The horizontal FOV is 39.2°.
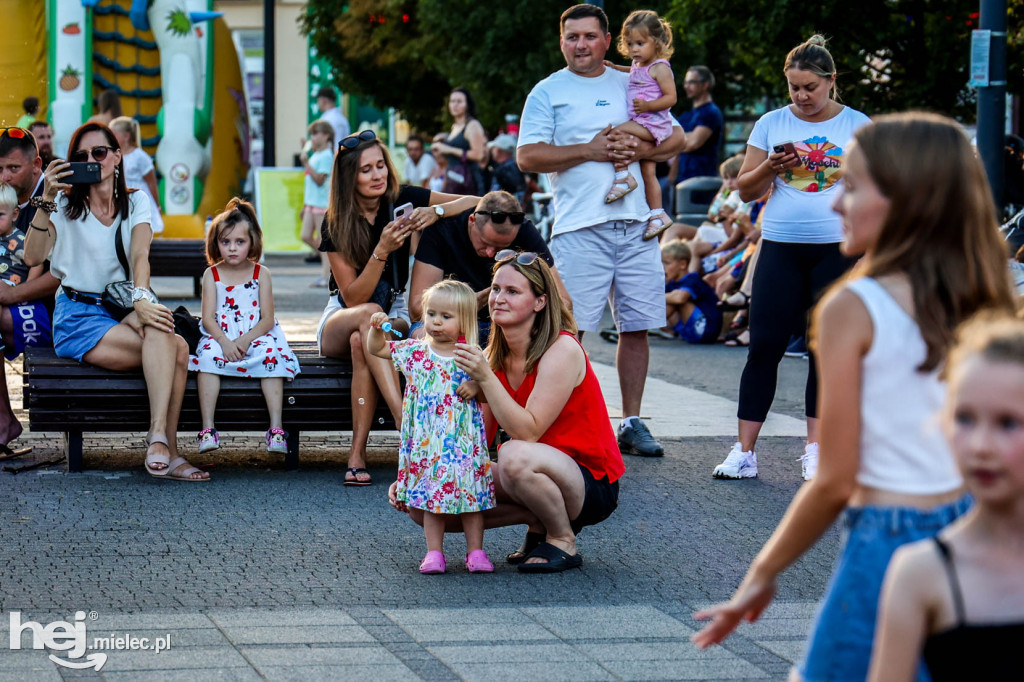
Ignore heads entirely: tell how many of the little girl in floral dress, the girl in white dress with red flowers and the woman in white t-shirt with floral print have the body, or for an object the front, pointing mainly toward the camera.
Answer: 3

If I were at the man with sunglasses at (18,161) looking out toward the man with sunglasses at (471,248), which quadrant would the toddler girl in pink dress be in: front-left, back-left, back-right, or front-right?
front-left

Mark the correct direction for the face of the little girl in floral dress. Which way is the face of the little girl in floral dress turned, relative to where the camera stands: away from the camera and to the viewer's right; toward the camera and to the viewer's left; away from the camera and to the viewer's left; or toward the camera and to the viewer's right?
toward the camera and to the viewer's left

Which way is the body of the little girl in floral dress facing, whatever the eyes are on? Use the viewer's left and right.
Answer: facing the viewer

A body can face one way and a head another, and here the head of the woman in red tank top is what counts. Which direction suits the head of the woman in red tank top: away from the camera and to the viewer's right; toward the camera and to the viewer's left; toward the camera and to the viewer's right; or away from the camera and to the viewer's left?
toward the camera and to the viewer's left

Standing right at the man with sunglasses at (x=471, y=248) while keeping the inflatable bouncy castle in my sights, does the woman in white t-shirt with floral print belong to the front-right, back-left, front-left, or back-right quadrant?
back-right

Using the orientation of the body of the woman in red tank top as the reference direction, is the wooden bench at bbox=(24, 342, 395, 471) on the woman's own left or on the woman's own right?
on the woman's own right

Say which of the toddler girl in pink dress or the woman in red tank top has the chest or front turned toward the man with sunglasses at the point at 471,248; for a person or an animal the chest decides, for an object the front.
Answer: the toddler girl in pink dress

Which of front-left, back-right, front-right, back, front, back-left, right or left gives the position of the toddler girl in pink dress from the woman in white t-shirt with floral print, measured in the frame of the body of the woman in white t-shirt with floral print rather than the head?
back-right

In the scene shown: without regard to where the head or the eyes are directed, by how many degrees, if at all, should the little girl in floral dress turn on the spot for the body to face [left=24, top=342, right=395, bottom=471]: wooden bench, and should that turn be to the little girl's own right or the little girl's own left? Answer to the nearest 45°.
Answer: approximately 135° to the little girl's own right

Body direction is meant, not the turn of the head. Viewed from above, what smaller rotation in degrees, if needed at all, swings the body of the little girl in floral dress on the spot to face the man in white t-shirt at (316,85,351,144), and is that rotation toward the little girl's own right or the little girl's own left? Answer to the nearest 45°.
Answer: approximately 180°

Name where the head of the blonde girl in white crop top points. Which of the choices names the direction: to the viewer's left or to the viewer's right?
to the viewer's left

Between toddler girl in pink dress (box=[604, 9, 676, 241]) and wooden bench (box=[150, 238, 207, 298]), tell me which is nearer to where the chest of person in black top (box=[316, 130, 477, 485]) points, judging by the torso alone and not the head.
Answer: the toddler girl in pink dress
